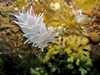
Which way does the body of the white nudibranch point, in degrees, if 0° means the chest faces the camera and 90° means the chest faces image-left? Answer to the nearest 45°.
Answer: approximately 315°

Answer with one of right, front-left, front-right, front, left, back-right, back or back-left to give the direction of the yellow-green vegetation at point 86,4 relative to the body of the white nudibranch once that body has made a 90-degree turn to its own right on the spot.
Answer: back-left
